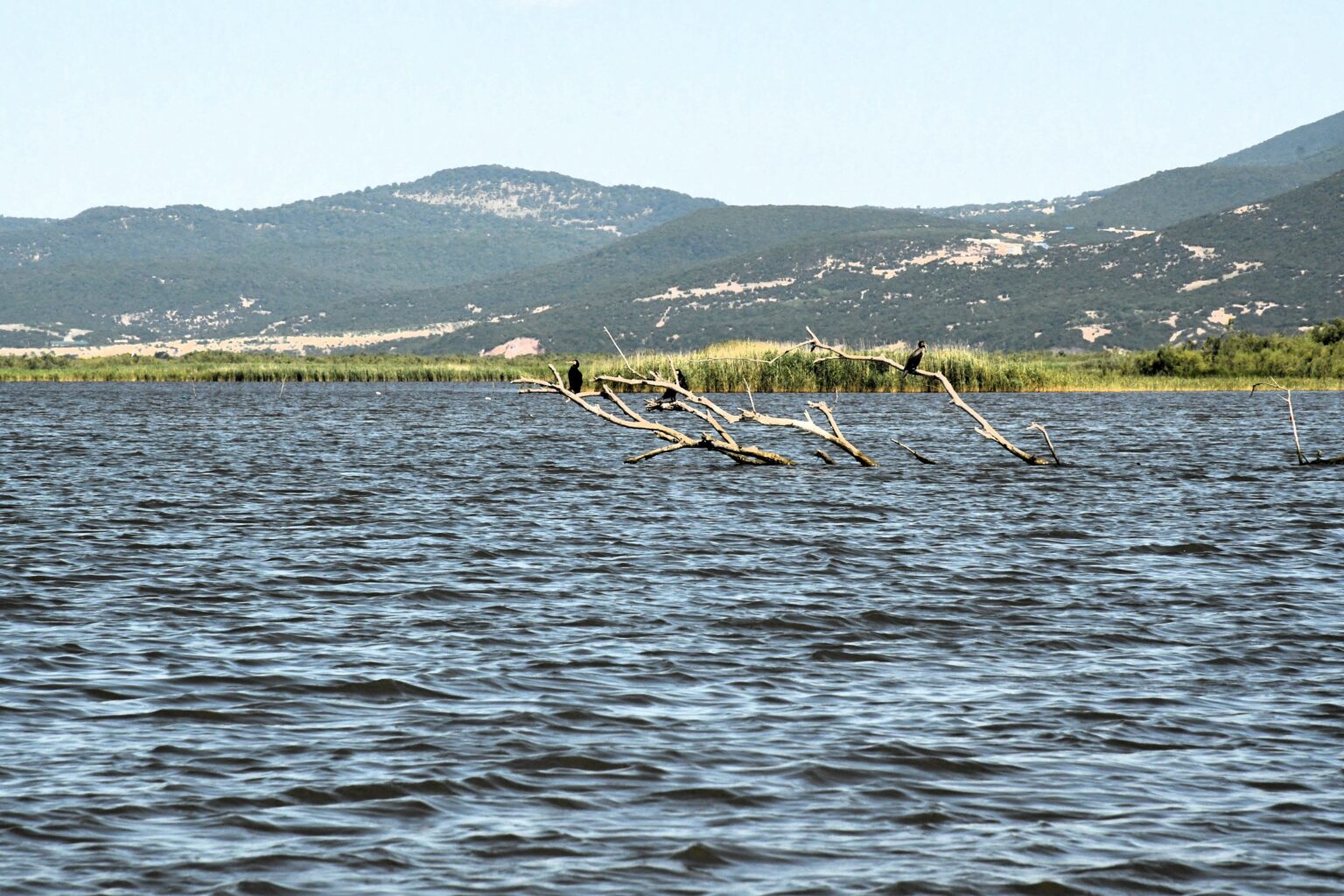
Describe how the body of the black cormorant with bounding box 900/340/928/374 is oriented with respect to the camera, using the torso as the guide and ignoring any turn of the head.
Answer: to the viewer's right

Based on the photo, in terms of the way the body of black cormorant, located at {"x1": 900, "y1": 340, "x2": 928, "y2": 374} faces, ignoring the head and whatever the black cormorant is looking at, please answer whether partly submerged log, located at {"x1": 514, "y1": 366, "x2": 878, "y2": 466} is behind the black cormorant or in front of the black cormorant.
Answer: behind

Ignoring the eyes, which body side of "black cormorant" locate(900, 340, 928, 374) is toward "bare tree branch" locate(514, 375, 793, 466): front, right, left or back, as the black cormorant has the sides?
back
